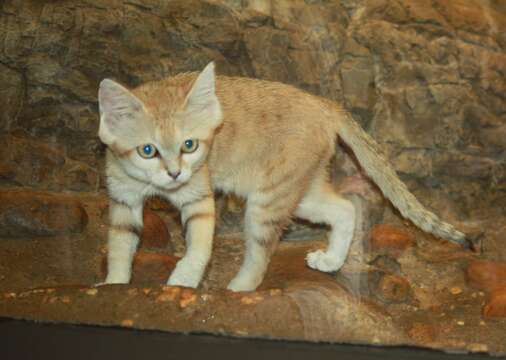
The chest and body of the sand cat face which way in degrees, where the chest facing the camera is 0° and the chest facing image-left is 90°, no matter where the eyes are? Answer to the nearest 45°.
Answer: approximately 45°
